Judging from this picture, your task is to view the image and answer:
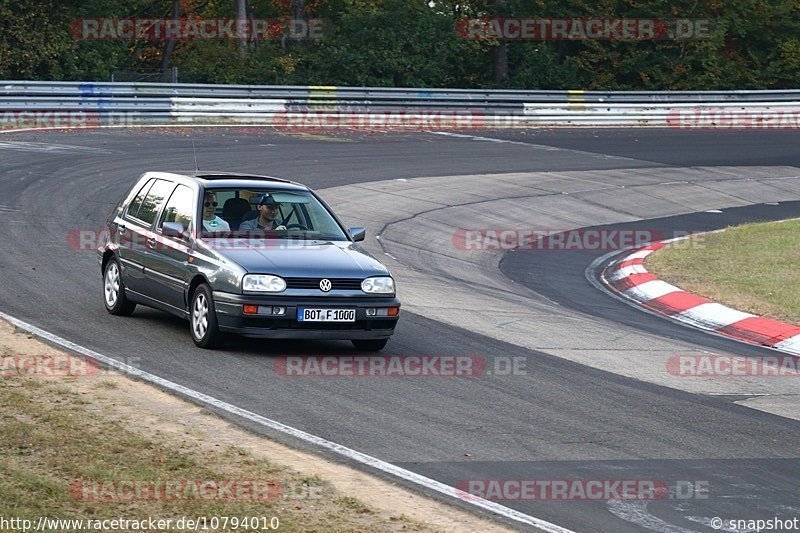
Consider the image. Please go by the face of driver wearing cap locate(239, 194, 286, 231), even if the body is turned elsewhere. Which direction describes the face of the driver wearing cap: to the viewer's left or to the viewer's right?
to the viewer's right

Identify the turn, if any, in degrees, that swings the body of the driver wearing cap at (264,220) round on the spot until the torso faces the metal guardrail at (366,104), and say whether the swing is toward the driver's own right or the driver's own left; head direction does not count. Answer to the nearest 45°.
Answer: approximately 135° to the driver's own left

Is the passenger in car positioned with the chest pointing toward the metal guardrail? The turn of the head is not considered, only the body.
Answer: no

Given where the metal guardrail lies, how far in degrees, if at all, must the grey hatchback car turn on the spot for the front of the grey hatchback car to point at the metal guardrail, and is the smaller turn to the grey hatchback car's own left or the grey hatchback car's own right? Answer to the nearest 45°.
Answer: approximately 135° to the grey hatchback car's own left

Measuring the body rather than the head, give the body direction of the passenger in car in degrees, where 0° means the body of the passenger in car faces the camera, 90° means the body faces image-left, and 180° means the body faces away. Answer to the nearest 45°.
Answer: approximately 315°

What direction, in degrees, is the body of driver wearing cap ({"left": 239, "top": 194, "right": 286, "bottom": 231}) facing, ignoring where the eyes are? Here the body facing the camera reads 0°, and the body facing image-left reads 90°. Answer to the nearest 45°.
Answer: approximately 315°
